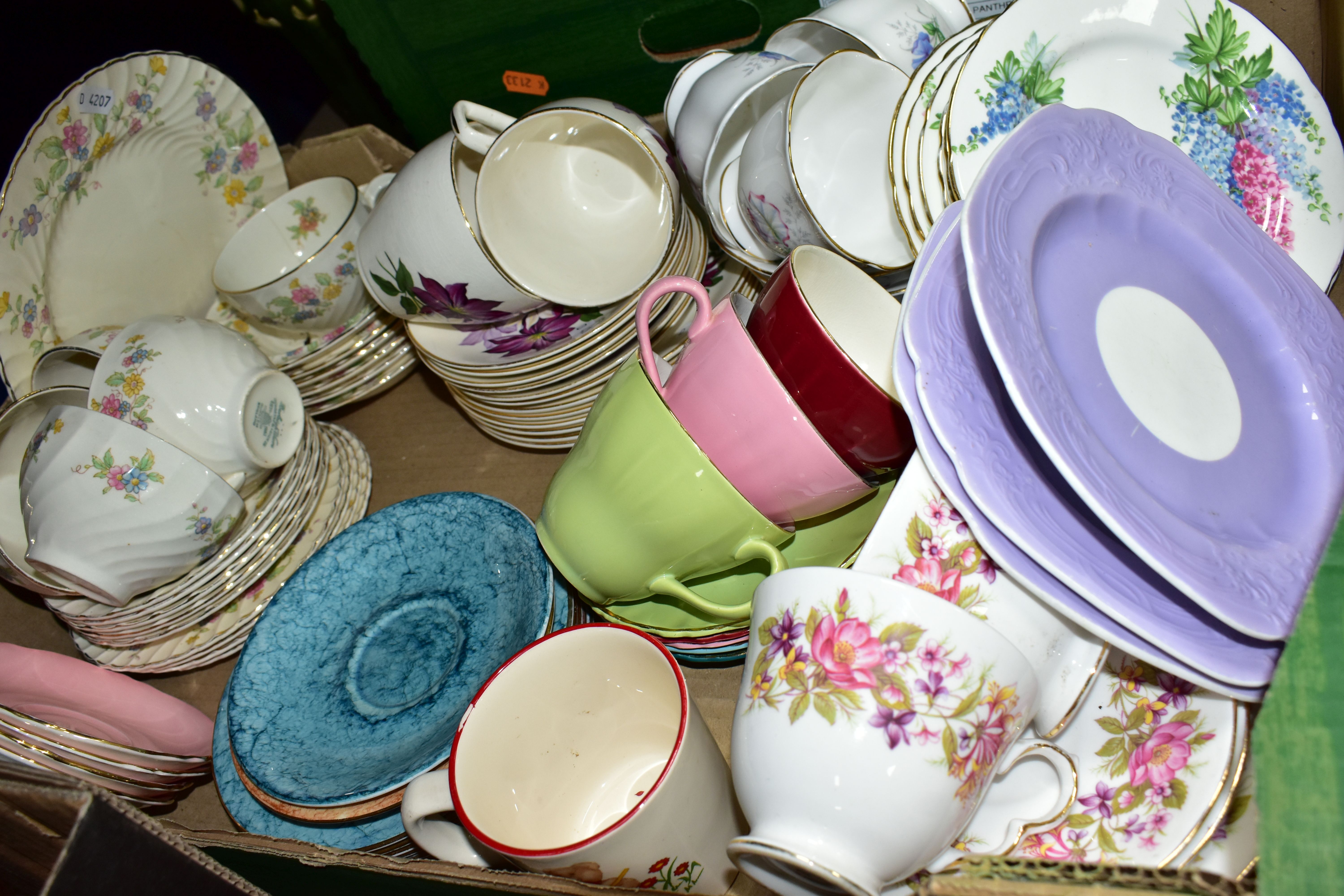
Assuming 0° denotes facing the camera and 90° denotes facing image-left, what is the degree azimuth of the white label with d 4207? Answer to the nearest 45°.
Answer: approximately 0°
